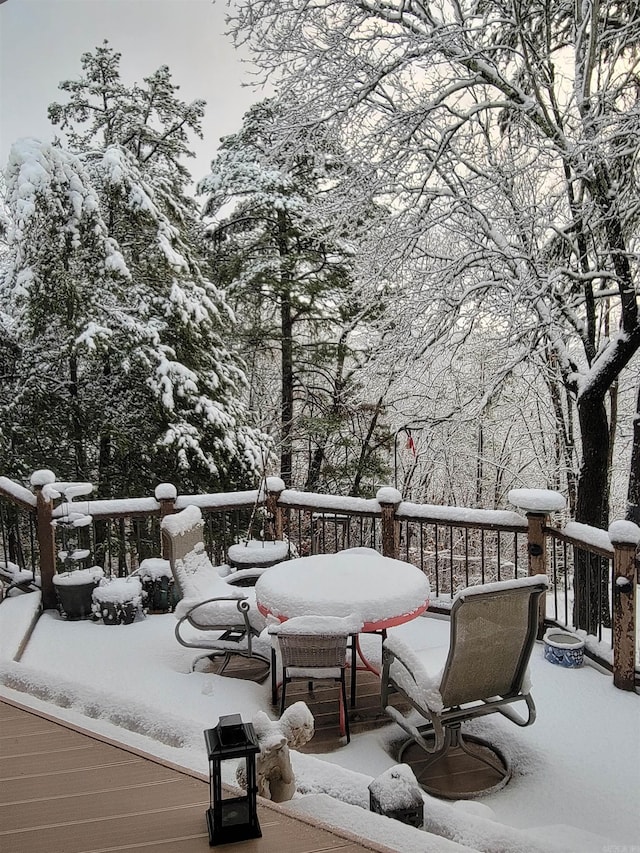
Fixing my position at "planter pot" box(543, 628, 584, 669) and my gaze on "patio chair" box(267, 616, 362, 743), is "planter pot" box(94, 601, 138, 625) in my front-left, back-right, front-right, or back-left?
front-right

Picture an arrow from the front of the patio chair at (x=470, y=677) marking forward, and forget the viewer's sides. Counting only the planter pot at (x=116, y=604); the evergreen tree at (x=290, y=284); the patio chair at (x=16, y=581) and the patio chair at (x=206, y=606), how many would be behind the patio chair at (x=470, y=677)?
0

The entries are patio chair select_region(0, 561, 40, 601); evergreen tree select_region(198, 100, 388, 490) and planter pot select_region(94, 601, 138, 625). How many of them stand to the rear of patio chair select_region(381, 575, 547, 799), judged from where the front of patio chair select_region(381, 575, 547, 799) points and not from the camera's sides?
0

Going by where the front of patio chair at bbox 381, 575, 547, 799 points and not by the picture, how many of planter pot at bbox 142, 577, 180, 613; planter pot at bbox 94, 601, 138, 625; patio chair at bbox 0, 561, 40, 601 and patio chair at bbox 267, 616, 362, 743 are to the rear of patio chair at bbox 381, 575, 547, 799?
0

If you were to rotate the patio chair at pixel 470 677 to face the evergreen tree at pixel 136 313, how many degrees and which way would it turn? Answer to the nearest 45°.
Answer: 0° — it already faces it

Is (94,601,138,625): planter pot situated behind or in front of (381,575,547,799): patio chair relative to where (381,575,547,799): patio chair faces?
in front

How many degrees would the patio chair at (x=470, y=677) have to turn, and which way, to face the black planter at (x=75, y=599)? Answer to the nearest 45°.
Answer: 0° — it already faces it

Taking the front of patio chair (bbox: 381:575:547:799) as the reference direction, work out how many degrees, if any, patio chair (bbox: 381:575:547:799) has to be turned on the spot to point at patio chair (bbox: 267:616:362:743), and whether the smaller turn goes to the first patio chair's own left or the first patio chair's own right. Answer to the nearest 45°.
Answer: approximately 45° to the first patio chair's own left

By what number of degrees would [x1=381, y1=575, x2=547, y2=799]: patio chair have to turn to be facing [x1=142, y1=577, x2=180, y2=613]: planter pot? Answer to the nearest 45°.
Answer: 0° — it already faces it

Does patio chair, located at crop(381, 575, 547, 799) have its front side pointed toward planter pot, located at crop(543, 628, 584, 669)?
no

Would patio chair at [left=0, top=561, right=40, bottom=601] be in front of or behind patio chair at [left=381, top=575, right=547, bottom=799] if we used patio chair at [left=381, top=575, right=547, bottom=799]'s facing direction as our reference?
in front

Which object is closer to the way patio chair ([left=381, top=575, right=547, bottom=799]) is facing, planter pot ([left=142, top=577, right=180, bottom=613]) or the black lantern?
the planter pot

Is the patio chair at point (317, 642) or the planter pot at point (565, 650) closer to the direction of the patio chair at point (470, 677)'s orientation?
the patio chair

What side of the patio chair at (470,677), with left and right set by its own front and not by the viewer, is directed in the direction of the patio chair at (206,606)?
front

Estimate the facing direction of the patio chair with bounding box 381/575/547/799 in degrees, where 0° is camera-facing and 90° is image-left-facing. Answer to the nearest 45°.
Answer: approximately 135°
